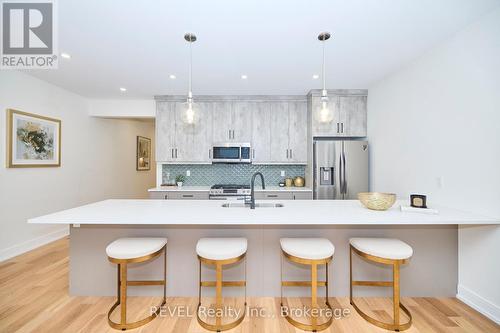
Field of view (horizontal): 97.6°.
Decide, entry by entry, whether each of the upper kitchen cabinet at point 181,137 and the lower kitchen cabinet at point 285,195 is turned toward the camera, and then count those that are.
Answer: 2

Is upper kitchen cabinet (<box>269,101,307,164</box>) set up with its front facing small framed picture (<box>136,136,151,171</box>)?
no

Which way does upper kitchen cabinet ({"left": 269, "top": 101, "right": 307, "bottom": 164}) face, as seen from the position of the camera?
facing the viewer

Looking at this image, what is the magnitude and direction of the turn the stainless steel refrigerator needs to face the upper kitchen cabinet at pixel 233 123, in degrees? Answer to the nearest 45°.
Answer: approximately 90° to its right

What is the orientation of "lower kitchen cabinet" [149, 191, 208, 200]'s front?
toward the camera

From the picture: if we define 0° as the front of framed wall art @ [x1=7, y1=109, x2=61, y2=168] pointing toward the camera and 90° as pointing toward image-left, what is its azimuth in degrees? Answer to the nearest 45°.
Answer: approximately 315°

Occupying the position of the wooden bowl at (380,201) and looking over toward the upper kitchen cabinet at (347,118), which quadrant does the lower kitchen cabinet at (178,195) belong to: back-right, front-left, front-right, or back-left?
front-left

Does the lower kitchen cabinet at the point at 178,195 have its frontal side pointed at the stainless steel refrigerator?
no

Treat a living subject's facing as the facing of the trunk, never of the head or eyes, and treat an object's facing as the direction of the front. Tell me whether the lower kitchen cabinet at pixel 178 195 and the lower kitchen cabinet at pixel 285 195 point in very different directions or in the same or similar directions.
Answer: same or similar directions

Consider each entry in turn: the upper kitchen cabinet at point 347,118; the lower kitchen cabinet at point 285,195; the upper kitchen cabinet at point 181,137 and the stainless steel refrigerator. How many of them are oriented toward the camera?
4

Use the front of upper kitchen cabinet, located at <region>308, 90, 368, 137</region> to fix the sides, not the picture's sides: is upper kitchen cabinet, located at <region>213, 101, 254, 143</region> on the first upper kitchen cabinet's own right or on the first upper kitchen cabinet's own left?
on the first upper kitchen cabinet's own right

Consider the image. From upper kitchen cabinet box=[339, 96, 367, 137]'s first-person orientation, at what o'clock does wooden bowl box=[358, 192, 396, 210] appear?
The wooden bowl is roughly at 12 o'clock from the upper kitchen cabinet.

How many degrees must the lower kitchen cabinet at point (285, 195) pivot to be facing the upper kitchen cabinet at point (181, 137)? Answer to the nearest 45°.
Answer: approximately 90° to its right

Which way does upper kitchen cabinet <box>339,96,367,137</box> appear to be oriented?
toward the camera

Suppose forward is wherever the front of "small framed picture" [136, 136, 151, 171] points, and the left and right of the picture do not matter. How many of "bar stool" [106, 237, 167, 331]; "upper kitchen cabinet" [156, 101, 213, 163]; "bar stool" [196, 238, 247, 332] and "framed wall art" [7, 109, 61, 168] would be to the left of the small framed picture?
0

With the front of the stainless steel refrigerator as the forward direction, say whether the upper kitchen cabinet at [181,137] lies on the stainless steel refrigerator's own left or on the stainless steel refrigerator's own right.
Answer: on the stainless steel refrigerator's own right

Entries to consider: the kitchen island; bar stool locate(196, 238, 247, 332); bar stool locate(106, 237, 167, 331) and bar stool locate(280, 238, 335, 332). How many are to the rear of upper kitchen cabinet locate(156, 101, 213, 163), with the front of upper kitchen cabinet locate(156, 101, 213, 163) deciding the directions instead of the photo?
0

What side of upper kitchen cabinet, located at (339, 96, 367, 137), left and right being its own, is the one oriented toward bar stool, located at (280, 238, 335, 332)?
front

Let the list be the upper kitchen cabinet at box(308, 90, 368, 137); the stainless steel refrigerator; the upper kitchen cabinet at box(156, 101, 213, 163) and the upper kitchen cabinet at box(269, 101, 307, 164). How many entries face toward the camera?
4

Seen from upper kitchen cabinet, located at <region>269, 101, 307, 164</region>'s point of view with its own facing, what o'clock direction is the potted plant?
The potted plant is roughly at 3 o'clock from the upper kitchen cabinet.

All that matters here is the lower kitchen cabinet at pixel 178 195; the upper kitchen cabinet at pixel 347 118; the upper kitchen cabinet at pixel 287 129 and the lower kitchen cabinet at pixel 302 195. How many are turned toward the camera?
4

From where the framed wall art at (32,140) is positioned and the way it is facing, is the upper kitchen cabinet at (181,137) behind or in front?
in front
